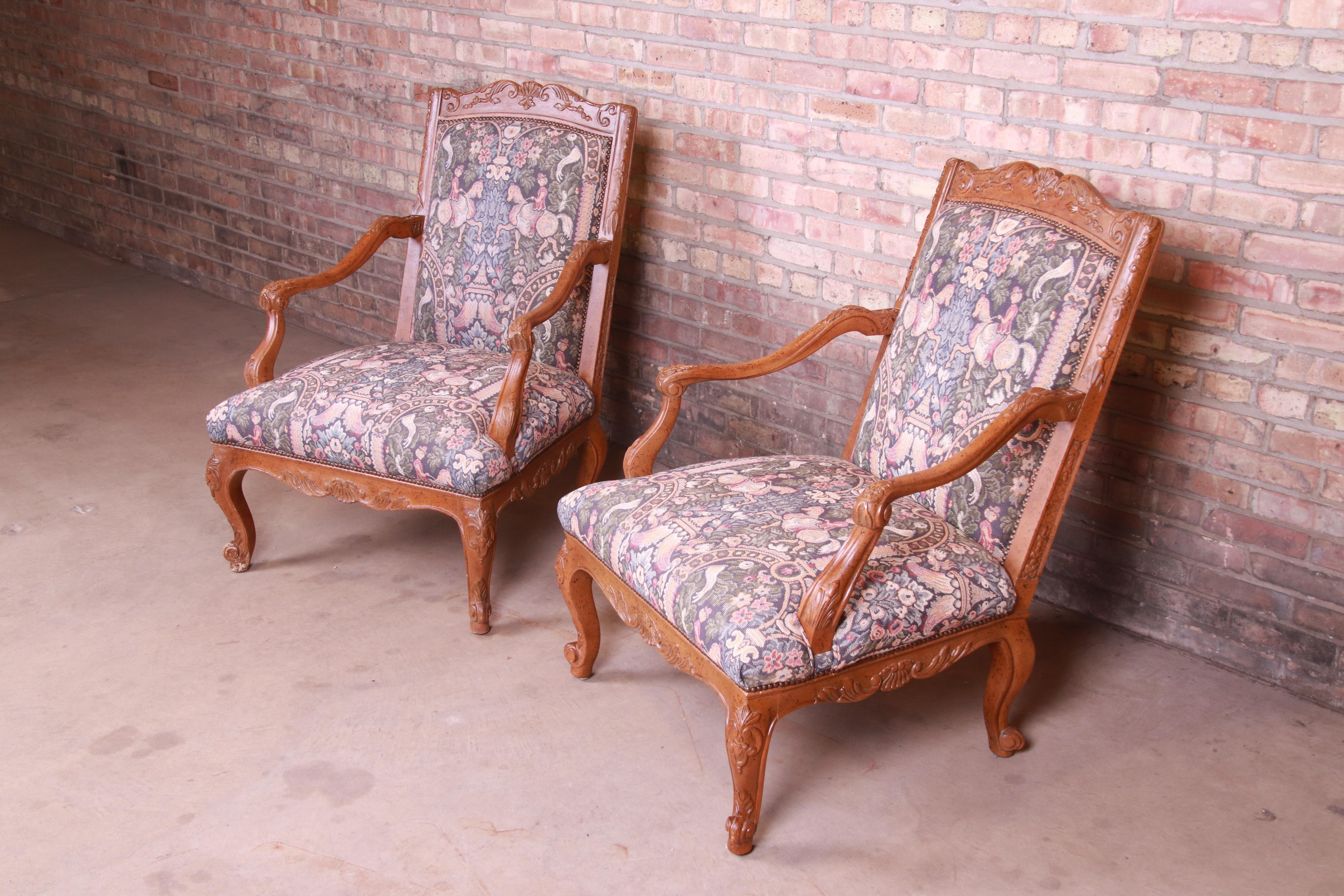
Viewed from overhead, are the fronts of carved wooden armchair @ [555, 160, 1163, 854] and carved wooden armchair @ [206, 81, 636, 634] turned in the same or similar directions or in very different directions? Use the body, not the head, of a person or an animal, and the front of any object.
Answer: same or similar directions

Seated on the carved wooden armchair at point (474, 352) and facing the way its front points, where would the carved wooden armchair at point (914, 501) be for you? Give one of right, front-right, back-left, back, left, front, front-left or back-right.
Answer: left

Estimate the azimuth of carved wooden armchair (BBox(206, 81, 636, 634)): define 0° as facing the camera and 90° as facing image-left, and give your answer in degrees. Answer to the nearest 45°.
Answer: approximately 45°

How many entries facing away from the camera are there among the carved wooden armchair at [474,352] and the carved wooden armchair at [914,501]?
0

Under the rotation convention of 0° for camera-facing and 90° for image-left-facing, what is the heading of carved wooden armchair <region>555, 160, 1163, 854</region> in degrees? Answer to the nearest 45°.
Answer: approximately 45°

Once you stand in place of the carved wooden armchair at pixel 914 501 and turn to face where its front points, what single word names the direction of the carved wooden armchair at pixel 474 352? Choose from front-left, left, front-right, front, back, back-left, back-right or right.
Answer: right
